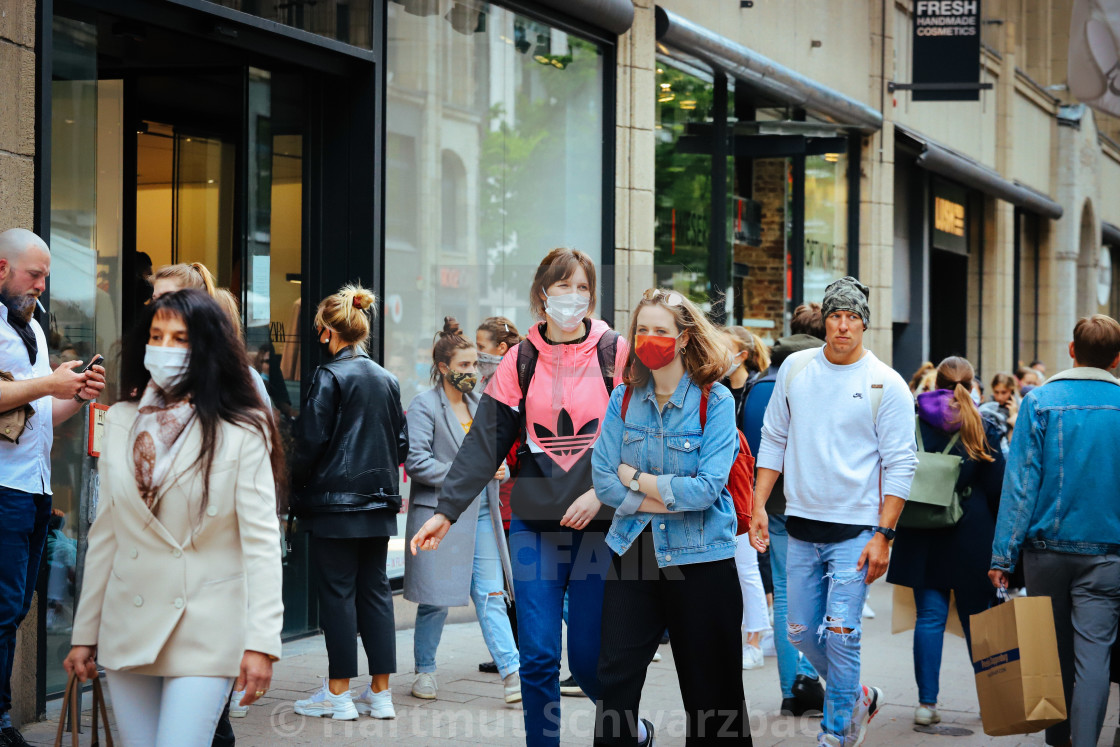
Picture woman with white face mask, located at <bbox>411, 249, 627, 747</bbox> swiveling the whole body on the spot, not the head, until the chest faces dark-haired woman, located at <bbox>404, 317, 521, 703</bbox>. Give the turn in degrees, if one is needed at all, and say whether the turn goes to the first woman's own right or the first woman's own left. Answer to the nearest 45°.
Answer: approximately 180°

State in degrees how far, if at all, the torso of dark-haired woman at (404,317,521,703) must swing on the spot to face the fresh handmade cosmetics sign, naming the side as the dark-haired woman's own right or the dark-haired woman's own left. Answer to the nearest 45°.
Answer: approximately 90° to the dark-haired woman's own left

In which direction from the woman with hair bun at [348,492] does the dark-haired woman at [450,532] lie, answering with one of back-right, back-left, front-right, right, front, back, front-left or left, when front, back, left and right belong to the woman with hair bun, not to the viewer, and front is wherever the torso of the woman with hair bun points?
right

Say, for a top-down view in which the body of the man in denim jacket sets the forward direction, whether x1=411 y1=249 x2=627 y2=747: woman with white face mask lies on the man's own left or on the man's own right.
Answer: on the man's own left

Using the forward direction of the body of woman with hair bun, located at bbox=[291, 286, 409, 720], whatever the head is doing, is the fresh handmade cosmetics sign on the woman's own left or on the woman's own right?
on the woman's own right

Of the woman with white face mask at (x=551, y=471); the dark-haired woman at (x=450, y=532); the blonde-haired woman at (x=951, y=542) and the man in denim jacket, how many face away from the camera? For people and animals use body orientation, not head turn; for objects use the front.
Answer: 2

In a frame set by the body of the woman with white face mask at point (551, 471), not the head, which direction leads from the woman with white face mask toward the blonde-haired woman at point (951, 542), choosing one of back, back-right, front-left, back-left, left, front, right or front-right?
back-left

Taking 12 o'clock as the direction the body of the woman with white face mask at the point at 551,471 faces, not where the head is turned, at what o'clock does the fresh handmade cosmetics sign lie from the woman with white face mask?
The fresh handmade cosmetics sign is roughly at 7 o'clock from the woman with white face mask.

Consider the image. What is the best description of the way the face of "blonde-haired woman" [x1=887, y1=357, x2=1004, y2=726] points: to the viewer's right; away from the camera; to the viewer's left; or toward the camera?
away from the camera

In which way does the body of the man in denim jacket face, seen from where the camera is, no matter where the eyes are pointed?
away from the camera

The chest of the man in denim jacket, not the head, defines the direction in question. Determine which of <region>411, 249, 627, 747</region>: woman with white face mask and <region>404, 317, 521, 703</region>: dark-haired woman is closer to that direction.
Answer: the dark-haired woman
